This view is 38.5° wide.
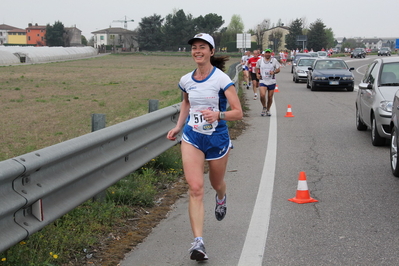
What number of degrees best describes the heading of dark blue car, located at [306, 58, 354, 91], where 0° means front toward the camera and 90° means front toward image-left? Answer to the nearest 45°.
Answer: approximately 0°

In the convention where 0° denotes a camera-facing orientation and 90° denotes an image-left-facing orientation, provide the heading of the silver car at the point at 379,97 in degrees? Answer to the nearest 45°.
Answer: approximately 315°

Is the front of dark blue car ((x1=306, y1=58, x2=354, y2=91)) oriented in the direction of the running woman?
yes

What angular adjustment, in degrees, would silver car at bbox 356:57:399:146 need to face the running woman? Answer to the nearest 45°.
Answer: approximately 45° to its right

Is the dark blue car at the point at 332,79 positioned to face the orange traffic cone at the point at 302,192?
yes

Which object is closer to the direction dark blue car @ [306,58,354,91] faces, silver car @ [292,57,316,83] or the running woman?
the running woman
